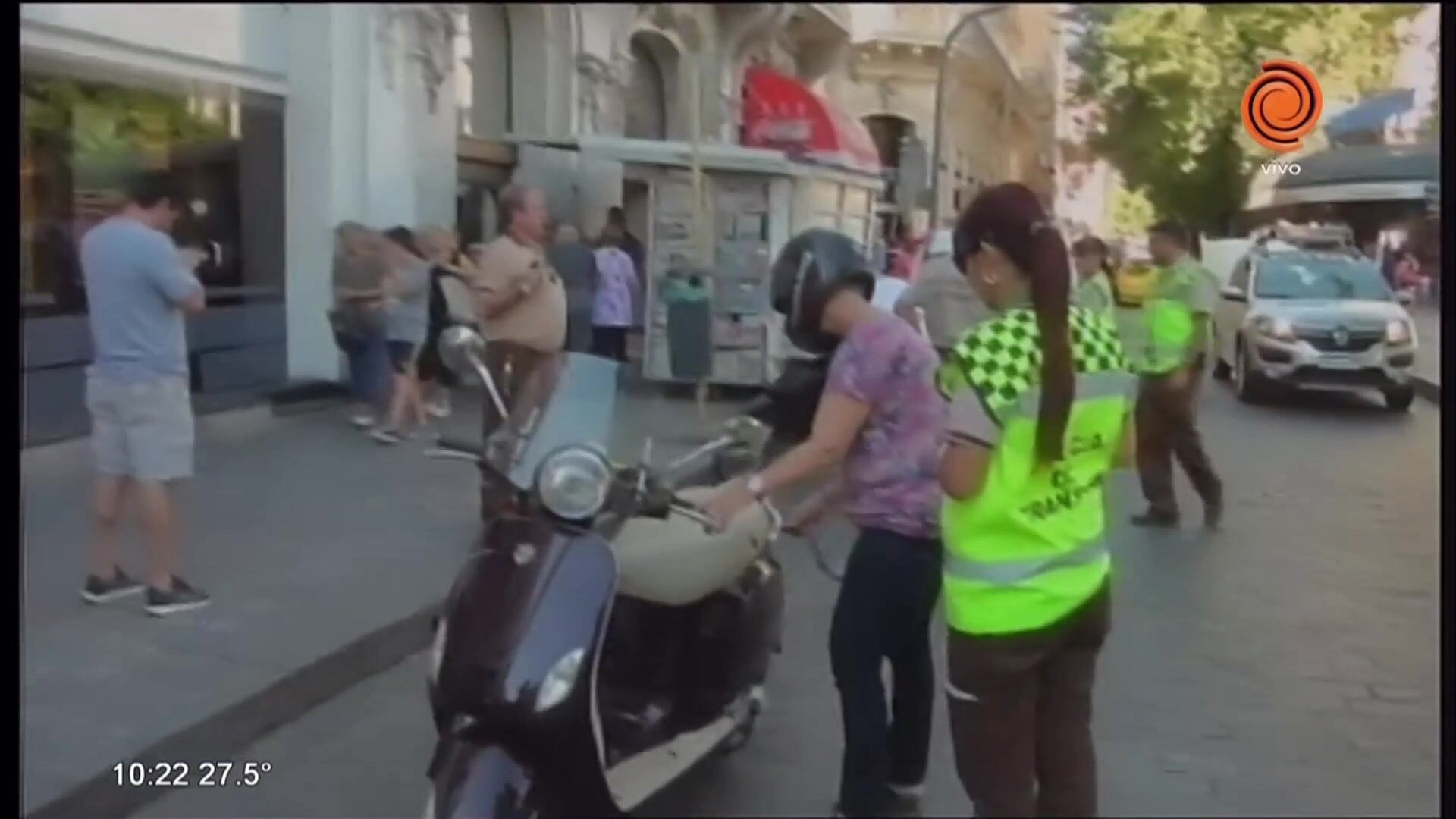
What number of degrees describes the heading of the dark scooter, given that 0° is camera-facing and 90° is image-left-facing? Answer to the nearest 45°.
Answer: approximately 45°

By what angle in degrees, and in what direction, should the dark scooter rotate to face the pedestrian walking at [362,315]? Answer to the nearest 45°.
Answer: approximately 135° to its right

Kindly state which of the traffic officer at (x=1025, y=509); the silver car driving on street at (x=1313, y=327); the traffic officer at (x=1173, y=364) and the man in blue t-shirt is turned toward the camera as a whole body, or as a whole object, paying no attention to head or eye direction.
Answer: the silver car driving on street

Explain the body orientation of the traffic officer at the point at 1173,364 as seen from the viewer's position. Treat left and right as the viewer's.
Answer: facing to the left of the viewer

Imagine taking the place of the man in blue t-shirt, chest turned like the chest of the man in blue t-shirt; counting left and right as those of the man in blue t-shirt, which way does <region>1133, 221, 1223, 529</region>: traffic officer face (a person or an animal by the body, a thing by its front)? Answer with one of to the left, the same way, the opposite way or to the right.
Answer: to the left

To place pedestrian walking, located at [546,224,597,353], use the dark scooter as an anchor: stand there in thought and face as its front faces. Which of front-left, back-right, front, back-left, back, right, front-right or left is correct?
back-right

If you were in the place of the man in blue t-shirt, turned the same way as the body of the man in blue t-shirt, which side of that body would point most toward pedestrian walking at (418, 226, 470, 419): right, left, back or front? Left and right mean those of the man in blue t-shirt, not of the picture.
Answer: front

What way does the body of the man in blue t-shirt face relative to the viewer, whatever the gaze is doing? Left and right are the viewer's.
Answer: facing away from the viewer and to the right of the viewer

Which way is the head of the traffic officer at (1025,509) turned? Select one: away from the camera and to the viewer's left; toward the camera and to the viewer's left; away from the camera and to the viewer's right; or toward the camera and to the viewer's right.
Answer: away from the camera and to the viewer's left

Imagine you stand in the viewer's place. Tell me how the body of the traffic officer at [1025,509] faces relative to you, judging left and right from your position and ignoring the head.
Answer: facing away from the viewer and to the left of the viewer
